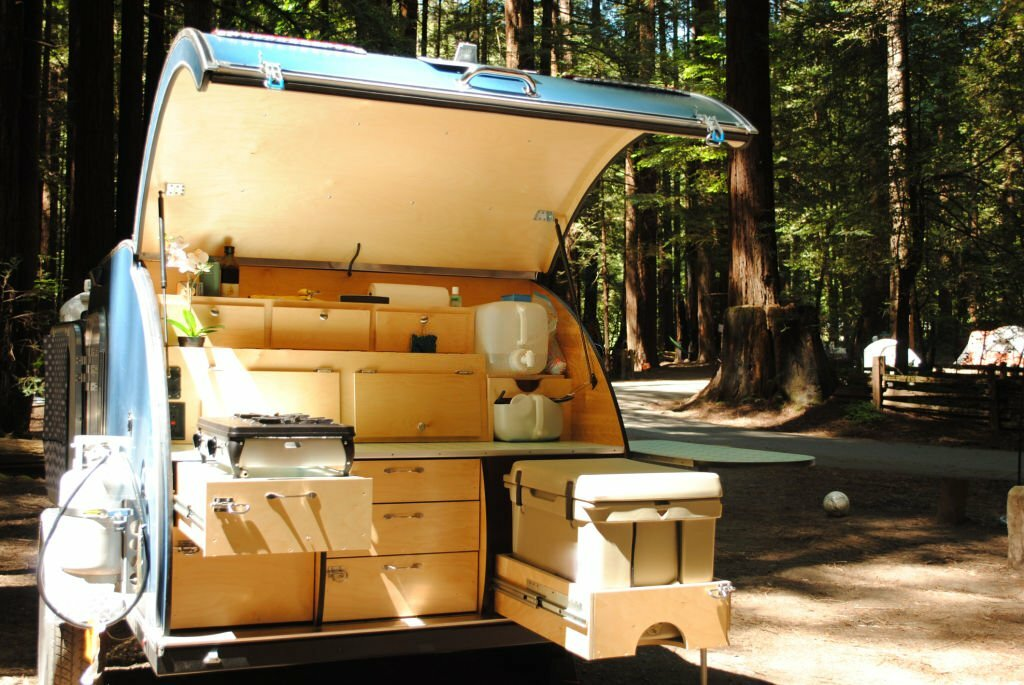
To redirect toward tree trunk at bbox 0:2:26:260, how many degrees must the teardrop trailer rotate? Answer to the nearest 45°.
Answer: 0° — it already faces it

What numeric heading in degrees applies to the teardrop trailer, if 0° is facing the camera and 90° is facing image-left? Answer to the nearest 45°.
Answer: approximately 135°

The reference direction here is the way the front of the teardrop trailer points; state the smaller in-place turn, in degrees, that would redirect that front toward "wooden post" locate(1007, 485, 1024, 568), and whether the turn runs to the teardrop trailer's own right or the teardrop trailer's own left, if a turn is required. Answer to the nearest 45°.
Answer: approximately 90° to the teardrop trailer's own right

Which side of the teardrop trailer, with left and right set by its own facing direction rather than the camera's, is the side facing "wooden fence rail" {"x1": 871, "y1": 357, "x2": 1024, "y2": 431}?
right

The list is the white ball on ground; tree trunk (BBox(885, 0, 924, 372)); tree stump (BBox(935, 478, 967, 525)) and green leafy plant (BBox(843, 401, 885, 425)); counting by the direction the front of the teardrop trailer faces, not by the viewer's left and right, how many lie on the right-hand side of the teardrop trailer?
4

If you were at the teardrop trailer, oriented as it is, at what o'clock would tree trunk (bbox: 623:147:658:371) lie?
The tree trunk is roughly at 2 o'clock from the teardrop trailer.

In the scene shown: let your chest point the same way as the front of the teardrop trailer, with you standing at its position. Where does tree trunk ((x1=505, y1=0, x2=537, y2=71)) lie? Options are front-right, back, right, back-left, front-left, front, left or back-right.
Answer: front-right

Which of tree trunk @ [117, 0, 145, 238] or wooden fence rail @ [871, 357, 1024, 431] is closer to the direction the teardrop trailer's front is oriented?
the tree trunk

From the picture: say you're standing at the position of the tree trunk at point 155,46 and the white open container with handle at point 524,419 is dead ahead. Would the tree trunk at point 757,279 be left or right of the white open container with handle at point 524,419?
left

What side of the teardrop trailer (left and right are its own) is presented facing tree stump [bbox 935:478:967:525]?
right

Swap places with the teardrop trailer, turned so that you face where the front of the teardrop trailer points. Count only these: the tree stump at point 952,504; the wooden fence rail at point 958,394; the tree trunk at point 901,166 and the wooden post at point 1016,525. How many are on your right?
4
